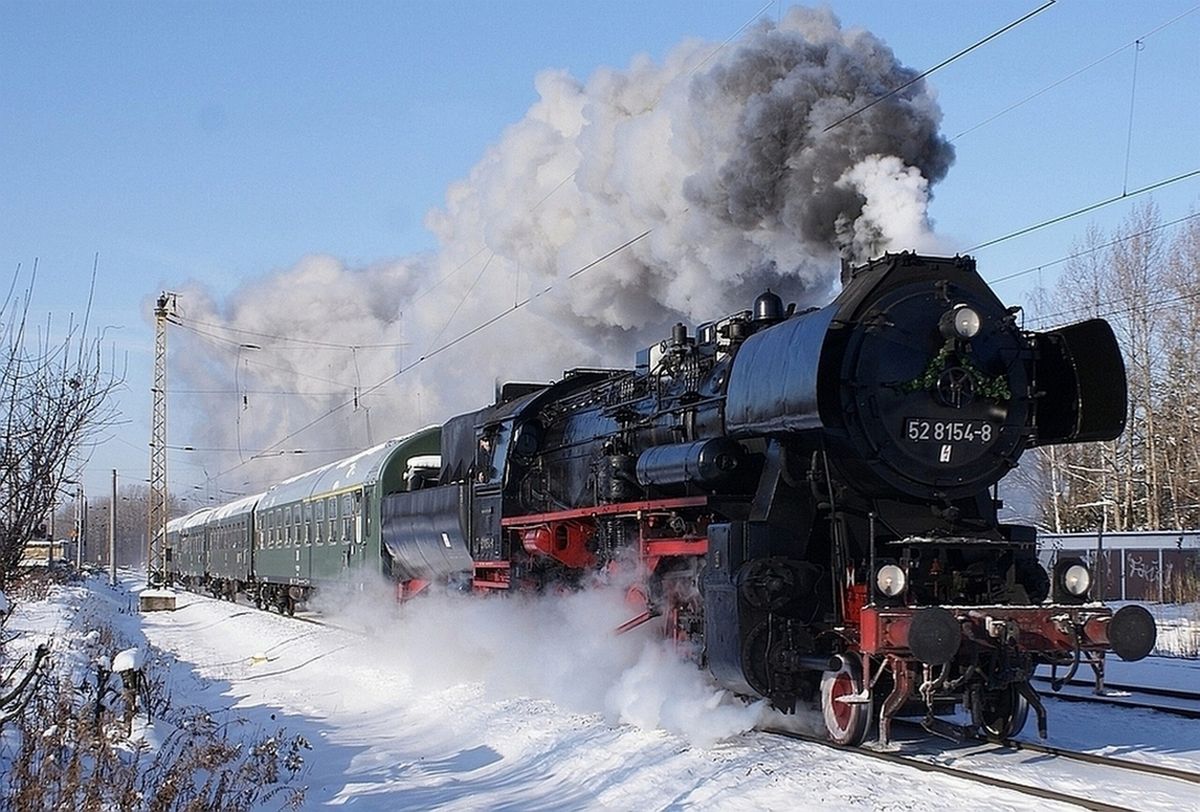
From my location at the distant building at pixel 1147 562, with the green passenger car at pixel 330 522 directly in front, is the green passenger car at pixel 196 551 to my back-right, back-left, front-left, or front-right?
front-right

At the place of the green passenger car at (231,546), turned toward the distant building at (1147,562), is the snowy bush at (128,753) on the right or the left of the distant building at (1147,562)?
right

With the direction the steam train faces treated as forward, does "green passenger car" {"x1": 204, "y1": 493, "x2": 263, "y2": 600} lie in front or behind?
behind

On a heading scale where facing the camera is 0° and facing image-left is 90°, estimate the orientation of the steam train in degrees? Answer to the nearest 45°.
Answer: approximately 315°

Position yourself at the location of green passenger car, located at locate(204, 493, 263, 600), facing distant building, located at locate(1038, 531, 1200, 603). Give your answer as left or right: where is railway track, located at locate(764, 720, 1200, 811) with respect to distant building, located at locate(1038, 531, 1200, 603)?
right

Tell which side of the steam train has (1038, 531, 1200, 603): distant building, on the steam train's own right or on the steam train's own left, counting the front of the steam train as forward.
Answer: on the steam train's own left

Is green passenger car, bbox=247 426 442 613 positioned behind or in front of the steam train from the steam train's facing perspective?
behind

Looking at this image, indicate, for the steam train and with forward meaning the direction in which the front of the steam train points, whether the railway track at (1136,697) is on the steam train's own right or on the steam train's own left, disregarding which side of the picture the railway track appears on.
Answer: on the steam train's own left
